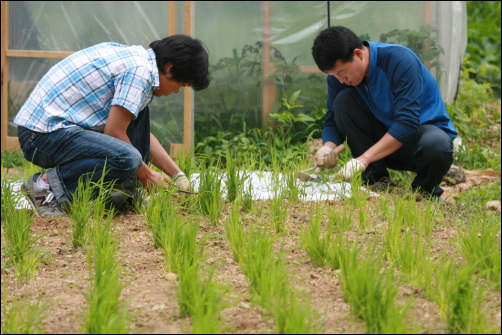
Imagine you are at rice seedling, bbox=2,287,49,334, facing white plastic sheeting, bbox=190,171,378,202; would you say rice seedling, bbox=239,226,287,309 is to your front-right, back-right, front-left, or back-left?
front-right

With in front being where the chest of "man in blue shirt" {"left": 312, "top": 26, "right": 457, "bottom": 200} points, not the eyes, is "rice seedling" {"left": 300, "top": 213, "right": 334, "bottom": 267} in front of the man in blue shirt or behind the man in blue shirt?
in front

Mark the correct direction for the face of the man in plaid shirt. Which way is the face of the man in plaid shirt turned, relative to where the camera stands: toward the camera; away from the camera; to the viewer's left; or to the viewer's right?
to the viewer's right

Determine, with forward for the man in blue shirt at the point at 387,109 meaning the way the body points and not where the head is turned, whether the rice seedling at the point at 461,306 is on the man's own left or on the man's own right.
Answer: on the man's own left

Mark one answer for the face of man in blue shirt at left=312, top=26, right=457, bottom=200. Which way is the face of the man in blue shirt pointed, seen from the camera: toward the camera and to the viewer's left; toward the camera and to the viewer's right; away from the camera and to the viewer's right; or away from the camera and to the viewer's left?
toward the camera and to the viewer's left

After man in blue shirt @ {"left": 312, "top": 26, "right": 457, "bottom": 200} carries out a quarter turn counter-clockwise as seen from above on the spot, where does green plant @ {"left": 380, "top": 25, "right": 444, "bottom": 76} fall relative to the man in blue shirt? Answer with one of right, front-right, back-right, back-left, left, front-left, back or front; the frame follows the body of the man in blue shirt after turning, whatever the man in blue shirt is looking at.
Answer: back-left

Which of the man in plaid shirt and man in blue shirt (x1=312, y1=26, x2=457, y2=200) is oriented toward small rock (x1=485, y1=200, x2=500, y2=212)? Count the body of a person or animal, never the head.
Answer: the man in plaid shirt

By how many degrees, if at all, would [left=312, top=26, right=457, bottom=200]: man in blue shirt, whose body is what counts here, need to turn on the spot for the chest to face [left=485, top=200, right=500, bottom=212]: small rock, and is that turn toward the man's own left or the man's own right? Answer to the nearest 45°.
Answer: approximately 90° to the man's own left

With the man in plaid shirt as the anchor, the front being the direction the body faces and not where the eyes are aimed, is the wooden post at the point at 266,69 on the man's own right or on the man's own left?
on the man's own left

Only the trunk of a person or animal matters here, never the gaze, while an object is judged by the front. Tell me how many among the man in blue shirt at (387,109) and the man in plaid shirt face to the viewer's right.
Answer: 1

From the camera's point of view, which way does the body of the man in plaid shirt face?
to the viewer's right

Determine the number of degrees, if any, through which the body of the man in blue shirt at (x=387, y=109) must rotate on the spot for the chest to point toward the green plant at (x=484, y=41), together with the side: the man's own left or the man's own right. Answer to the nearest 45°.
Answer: approximately 135° to the man's own right

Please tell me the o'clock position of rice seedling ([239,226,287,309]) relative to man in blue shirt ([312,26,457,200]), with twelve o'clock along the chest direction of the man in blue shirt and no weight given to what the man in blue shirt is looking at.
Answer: The rice seedling is roughly at 11 o'clock from the man in blue shirt.

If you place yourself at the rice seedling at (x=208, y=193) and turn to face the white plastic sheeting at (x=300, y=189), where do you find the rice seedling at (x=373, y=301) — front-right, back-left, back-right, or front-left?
back-right
